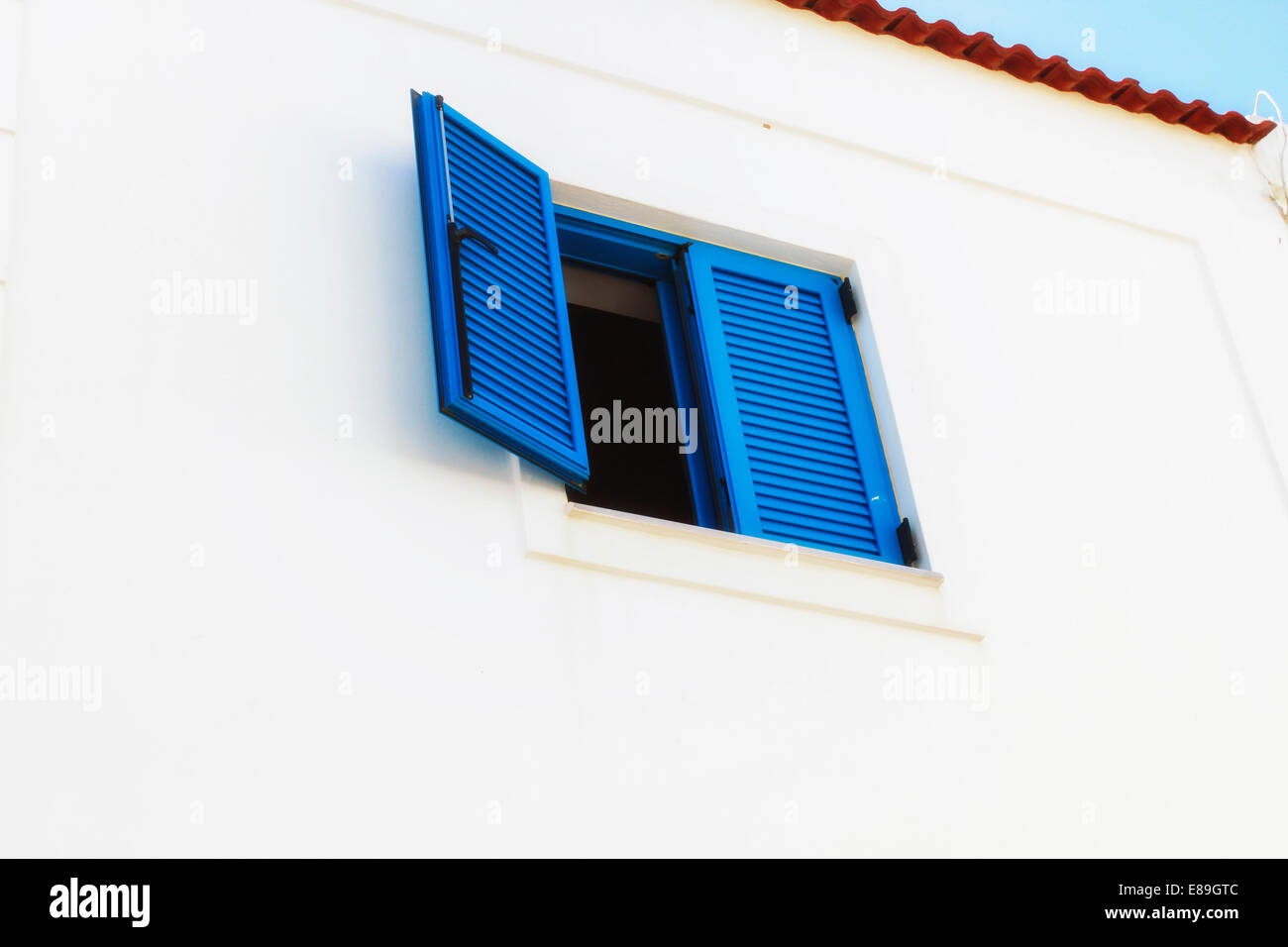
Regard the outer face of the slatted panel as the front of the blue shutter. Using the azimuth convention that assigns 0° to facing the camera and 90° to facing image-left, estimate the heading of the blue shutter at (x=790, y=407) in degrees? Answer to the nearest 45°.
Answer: approximately 315°

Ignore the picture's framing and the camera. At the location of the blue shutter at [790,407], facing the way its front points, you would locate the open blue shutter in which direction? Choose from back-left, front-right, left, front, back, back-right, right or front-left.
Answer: right
